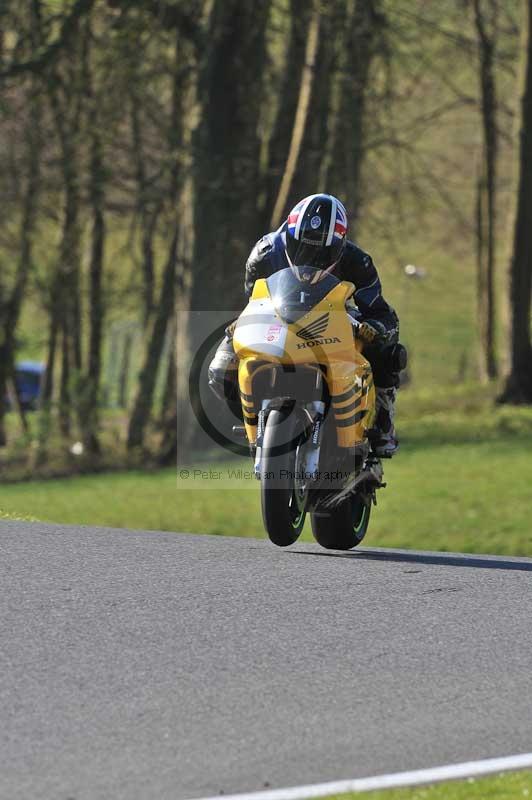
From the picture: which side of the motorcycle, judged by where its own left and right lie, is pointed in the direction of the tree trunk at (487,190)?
back

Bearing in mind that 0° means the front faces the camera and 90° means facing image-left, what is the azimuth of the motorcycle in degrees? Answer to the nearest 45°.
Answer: approximately 0°

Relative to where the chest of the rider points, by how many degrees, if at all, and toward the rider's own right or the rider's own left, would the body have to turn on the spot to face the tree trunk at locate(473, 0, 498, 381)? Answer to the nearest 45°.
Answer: approximately 180°

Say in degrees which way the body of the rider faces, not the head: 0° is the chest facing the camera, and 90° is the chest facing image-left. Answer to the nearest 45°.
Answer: approximately 0°

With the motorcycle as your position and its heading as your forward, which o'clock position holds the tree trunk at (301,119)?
The tree trunk is roughly at 6 o'clock from the motorcycle.

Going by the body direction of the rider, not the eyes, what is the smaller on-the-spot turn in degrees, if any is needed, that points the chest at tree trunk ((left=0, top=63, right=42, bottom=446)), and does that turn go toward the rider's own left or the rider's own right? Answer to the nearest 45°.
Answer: approximately 180°

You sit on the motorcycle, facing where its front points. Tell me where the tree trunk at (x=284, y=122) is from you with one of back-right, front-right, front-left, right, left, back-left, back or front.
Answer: back

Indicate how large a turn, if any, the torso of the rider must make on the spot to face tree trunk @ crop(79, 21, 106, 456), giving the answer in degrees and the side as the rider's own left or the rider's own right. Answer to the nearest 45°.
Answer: approximately 180°

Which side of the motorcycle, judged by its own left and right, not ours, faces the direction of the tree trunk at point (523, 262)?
back

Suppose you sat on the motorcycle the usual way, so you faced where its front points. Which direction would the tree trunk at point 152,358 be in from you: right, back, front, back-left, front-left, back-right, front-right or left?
back

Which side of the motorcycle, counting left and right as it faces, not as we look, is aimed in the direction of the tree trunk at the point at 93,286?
back
